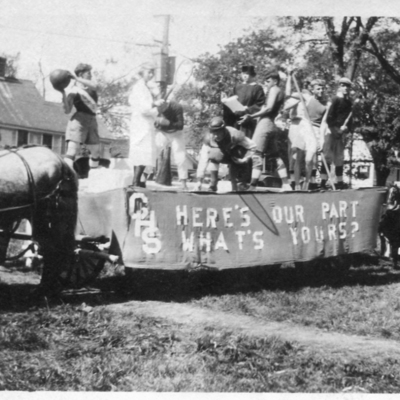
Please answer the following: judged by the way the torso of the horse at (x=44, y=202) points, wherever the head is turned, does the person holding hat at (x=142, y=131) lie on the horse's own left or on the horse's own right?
on the horse's own right

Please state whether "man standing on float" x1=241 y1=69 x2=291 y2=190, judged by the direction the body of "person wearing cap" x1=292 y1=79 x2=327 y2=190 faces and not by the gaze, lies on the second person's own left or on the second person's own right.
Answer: on the second person's own right

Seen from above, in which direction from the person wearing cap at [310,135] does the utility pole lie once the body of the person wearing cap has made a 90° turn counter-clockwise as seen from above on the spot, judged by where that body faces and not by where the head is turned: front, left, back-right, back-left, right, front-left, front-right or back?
back

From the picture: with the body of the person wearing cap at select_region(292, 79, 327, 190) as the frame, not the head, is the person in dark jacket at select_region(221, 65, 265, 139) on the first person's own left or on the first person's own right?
on the first person's own right

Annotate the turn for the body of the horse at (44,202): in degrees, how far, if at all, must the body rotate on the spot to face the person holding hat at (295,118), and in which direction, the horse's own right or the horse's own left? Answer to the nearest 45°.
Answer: approximately 135° to the horse's own right

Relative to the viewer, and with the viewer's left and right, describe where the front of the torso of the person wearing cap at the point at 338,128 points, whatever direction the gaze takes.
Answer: facing the viewer and to the right of the viewer

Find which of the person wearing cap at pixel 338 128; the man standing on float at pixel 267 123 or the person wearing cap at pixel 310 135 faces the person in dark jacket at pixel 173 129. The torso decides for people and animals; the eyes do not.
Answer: the man standing on float

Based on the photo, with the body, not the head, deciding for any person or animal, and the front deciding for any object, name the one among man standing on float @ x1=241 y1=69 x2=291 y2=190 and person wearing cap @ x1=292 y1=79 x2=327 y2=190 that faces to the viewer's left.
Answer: the man standing on float

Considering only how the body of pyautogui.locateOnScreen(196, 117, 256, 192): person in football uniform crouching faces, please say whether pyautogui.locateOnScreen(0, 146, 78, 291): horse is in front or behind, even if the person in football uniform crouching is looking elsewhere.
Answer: in front

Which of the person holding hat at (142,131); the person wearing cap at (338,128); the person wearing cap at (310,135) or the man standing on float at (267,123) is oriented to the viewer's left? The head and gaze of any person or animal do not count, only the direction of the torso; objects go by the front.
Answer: the man standing on float
